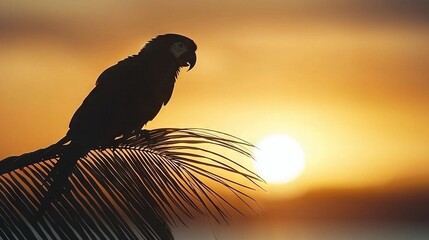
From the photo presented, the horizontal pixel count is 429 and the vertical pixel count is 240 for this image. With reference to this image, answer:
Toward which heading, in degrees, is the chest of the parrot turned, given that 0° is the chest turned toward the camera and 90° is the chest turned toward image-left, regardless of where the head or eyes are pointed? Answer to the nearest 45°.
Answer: approximately 270°
